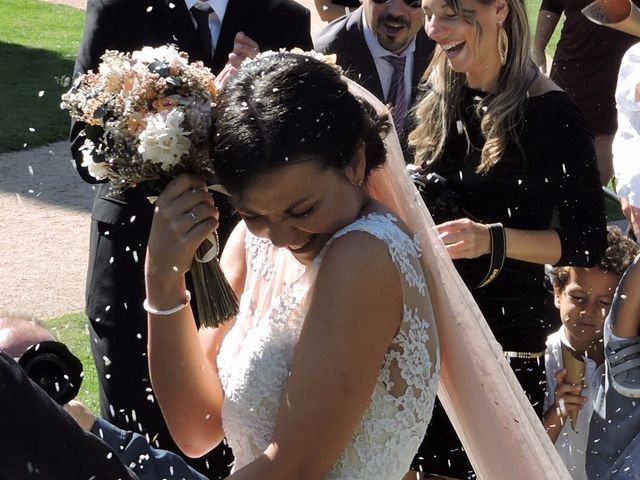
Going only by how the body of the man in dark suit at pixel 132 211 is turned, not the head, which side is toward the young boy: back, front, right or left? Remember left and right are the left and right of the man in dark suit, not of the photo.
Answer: left

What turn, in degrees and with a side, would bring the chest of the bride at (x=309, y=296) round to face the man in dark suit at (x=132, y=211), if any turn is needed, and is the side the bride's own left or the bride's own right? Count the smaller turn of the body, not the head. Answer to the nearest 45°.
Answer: approximately 90° to the bride's own right

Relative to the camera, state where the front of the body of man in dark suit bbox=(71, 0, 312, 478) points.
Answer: toward the camera

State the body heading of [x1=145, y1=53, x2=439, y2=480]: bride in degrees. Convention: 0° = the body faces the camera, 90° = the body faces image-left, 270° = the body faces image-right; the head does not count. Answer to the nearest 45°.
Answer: approximately 45°

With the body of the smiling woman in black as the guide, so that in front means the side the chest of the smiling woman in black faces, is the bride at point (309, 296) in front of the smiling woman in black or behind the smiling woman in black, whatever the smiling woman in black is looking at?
in front

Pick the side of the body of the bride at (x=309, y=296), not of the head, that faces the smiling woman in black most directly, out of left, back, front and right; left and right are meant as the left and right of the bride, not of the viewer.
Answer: back

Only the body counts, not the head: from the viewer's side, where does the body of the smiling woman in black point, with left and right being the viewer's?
facing the viewer and to the left of the viewer

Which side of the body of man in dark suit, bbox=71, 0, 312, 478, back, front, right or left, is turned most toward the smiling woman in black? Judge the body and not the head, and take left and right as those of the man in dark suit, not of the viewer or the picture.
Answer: left

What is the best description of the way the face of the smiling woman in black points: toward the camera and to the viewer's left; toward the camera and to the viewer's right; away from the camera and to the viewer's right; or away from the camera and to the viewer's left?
toward the camera and to the viewer's left

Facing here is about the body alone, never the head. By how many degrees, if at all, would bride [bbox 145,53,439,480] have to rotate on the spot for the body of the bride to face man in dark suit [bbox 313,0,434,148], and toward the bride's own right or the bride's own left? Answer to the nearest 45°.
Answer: approximately 135° to the bride's own right

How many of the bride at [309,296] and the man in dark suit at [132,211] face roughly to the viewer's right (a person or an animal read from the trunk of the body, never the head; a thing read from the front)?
0
